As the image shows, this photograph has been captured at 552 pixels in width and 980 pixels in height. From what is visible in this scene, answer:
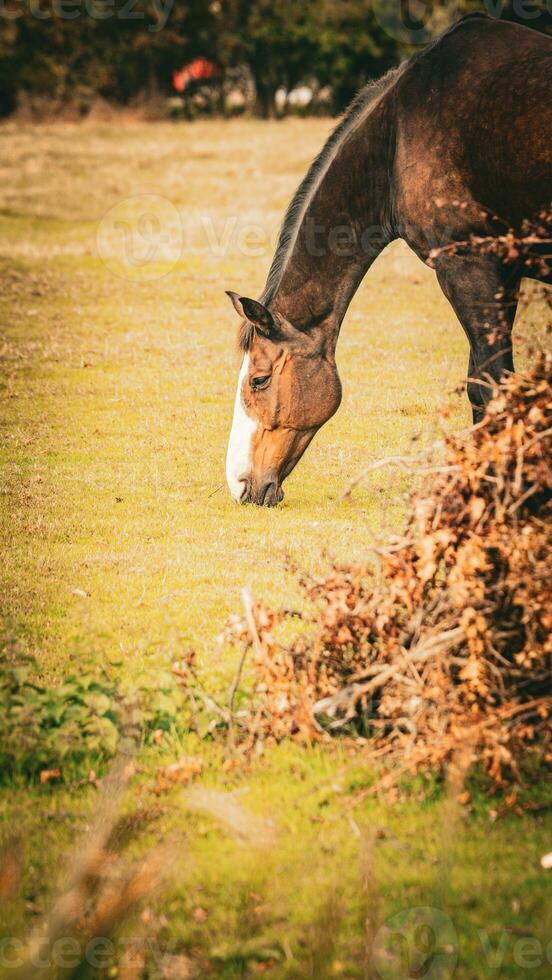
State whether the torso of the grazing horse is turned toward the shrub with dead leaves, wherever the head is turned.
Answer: no

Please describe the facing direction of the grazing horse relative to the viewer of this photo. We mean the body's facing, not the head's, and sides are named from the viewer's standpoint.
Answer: facing to the left of the viewer
